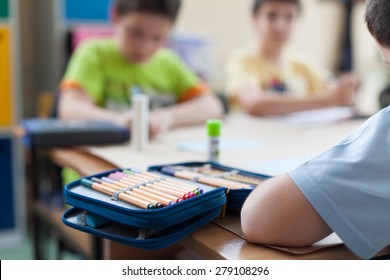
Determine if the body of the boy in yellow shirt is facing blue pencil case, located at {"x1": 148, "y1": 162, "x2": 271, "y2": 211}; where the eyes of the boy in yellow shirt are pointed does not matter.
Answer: yes

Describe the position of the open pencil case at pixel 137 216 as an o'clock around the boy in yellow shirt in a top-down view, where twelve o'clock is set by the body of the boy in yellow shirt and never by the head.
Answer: The open pencil case is roughly at 12 o'clock from the boy in yellow shirt.

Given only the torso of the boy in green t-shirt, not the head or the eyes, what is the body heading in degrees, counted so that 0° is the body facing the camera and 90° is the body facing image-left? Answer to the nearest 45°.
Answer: approximately 0°

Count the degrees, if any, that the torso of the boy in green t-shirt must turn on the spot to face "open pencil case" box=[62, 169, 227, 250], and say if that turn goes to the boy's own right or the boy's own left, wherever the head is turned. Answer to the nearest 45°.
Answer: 0° — they already face it

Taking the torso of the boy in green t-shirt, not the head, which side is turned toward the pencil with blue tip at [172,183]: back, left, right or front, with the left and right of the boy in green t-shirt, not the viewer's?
front

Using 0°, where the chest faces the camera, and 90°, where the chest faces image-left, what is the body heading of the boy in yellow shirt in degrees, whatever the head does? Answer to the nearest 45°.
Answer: approximately 0°

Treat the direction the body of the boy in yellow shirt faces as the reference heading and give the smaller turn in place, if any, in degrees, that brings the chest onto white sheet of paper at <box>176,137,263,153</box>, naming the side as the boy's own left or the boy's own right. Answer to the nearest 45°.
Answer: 0° — they already face it

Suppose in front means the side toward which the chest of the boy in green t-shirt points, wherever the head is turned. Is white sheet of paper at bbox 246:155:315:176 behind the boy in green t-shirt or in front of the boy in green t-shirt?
in front

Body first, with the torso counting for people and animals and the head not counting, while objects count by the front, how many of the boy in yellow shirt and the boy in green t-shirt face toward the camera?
2
